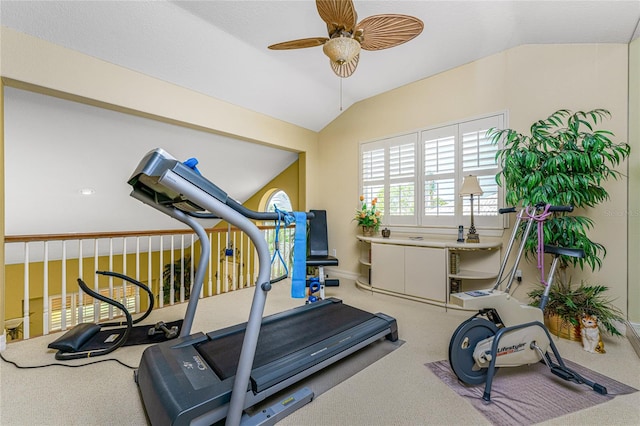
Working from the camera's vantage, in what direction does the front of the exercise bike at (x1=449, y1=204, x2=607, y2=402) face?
facing the viewer and to the left of the viewer

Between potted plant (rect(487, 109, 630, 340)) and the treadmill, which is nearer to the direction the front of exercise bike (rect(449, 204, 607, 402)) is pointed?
the treadmill

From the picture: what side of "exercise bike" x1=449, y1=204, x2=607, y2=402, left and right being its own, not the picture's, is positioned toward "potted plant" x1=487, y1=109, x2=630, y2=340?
back

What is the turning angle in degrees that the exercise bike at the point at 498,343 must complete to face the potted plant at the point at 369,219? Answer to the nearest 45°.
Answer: approximately 90° to its right
